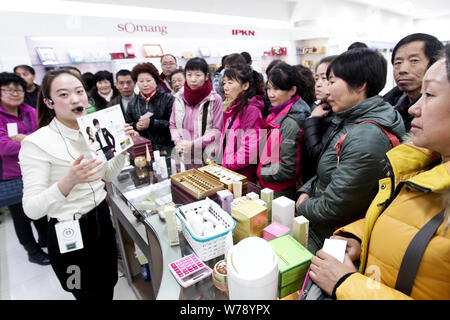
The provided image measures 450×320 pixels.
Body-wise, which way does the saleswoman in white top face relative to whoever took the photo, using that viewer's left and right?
facing the viewer and to the right of the viewer

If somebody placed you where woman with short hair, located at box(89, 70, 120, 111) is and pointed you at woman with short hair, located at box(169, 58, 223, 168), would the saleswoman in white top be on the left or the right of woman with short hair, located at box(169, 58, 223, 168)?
right

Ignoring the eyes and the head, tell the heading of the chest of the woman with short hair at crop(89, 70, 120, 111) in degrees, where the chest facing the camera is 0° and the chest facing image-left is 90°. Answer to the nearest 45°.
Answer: approximately 0°

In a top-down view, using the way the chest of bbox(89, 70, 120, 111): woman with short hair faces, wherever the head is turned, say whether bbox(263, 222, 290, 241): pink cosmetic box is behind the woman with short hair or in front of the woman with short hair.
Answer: in front

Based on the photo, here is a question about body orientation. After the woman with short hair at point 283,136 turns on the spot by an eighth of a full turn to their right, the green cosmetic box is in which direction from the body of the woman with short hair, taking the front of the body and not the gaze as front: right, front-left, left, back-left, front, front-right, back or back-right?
left

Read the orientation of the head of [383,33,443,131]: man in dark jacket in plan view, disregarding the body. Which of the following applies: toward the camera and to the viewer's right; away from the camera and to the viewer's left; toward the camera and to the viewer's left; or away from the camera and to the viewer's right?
toward the camera and to the viewer's left

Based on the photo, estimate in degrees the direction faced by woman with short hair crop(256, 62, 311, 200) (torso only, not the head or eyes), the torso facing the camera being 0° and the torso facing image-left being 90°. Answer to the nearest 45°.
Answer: approximately 45°

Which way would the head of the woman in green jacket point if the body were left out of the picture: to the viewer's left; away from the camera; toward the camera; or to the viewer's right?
to the viewer's left

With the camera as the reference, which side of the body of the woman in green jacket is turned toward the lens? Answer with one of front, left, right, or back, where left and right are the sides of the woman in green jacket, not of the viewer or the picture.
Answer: left

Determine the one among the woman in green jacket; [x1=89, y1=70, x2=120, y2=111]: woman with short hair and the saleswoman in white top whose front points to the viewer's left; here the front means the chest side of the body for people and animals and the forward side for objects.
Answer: the woman in green jacket

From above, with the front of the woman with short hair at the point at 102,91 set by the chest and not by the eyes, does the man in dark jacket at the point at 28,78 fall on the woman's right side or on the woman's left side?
on the woman's right side
